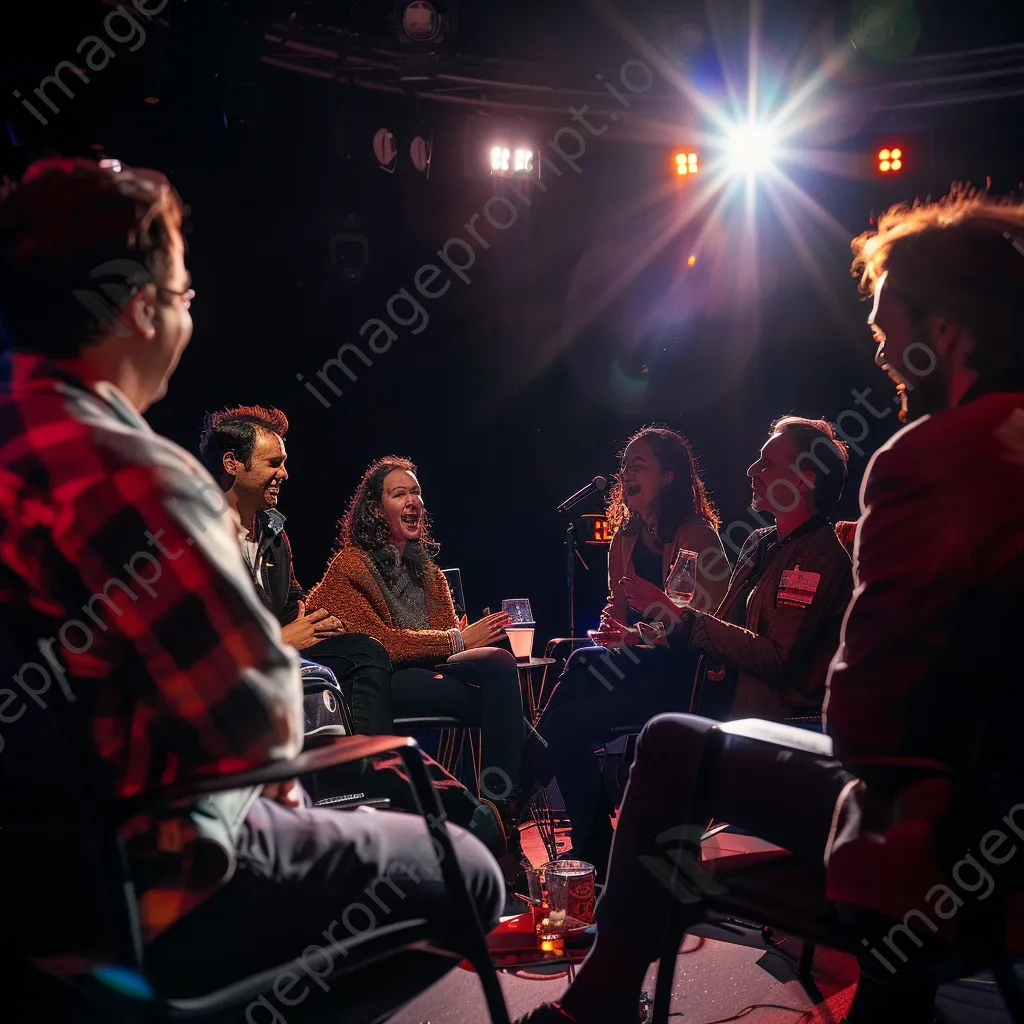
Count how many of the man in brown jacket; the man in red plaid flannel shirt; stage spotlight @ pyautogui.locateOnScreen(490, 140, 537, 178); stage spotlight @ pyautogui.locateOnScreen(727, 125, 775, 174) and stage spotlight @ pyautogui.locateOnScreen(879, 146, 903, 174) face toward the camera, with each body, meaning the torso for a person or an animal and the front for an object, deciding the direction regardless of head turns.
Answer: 3

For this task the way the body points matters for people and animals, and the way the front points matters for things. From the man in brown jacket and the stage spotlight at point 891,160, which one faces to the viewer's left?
the man in brown jacket

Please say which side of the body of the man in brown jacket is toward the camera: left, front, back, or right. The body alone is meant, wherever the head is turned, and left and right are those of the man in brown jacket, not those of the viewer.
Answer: left

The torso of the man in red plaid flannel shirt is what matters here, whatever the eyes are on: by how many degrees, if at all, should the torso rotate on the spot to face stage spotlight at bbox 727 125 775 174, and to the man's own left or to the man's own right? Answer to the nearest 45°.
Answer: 0° — they already face it

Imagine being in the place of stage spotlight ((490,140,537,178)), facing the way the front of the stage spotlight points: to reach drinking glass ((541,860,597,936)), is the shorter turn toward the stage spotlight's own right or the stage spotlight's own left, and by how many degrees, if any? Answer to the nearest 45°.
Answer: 0° — it already faces it

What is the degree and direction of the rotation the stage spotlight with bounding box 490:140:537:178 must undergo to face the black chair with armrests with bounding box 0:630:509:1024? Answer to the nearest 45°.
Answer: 0° — it already faces it

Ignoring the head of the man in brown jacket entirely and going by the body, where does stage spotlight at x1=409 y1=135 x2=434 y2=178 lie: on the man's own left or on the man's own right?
on the man's own right

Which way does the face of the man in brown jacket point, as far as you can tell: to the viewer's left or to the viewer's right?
to the viewer's left

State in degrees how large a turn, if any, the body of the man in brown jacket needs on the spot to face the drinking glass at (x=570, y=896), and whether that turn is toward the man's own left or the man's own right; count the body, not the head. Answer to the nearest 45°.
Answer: approximately 45° to the man's own left

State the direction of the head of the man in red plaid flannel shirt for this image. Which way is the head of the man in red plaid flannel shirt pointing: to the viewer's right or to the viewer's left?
to the viewer's right

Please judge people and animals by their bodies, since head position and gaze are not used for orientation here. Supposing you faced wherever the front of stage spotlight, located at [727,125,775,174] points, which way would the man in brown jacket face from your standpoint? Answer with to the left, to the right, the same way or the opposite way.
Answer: to the right

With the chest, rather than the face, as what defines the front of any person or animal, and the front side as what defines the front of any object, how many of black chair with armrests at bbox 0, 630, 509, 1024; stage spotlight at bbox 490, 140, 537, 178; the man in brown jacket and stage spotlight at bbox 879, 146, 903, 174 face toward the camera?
2
